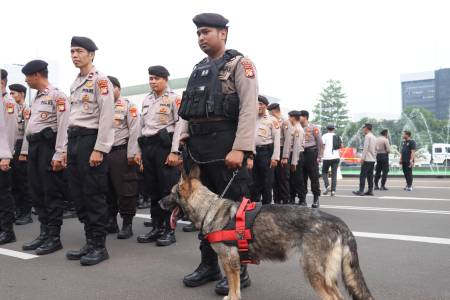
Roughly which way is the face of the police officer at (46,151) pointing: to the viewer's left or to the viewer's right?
to the viewer's left

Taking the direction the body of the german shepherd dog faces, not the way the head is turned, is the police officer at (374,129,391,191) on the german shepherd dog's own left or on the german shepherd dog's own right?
on the german shepherd dog's own right

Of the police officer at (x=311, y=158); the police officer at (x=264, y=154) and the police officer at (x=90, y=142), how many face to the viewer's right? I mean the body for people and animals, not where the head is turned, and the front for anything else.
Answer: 0

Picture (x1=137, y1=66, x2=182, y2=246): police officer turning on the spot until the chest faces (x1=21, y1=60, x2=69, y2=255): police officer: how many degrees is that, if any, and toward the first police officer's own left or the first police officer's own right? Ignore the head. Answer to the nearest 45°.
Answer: approximately 45° to the first police officer's own right

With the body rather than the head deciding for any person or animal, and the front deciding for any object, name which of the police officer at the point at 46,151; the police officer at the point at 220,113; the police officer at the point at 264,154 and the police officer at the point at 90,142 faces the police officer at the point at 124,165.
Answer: the police officer at the point at 264,154

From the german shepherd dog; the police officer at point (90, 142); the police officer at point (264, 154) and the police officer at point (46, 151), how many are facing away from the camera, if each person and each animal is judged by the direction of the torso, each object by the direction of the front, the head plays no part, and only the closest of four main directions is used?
0

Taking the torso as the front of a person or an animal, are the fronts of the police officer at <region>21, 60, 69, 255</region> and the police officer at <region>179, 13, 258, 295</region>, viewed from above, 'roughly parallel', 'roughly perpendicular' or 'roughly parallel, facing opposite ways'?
roughly parallel

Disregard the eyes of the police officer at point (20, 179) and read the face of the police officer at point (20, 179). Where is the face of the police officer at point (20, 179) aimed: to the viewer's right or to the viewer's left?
to the viewer's left

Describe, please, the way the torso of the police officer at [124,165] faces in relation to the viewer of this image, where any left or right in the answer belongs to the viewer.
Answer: facing the viewer and to the left of the viewer

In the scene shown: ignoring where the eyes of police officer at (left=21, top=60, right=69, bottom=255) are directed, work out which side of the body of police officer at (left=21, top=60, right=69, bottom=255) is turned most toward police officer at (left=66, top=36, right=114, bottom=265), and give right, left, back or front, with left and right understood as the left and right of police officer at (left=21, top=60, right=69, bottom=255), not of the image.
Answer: left

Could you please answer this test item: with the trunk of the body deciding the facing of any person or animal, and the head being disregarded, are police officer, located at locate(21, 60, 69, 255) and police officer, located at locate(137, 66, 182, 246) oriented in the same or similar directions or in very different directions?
same or similar directions

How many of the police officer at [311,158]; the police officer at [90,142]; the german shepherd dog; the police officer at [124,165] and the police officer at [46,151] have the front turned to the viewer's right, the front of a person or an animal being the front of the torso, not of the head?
0

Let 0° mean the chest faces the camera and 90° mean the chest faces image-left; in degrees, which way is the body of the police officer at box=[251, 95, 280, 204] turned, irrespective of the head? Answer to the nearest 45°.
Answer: approximately 45°

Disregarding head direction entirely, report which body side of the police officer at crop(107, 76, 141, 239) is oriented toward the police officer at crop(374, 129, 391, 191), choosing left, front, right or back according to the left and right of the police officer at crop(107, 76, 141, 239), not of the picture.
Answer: back

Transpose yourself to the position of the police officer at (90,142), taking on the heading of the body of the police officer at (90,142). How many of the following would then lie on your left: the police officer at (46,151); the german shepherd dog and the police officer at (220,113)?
2

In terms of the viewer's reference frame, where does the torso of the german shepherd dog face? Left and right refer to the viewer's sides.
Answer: facing to the left of the viewer
